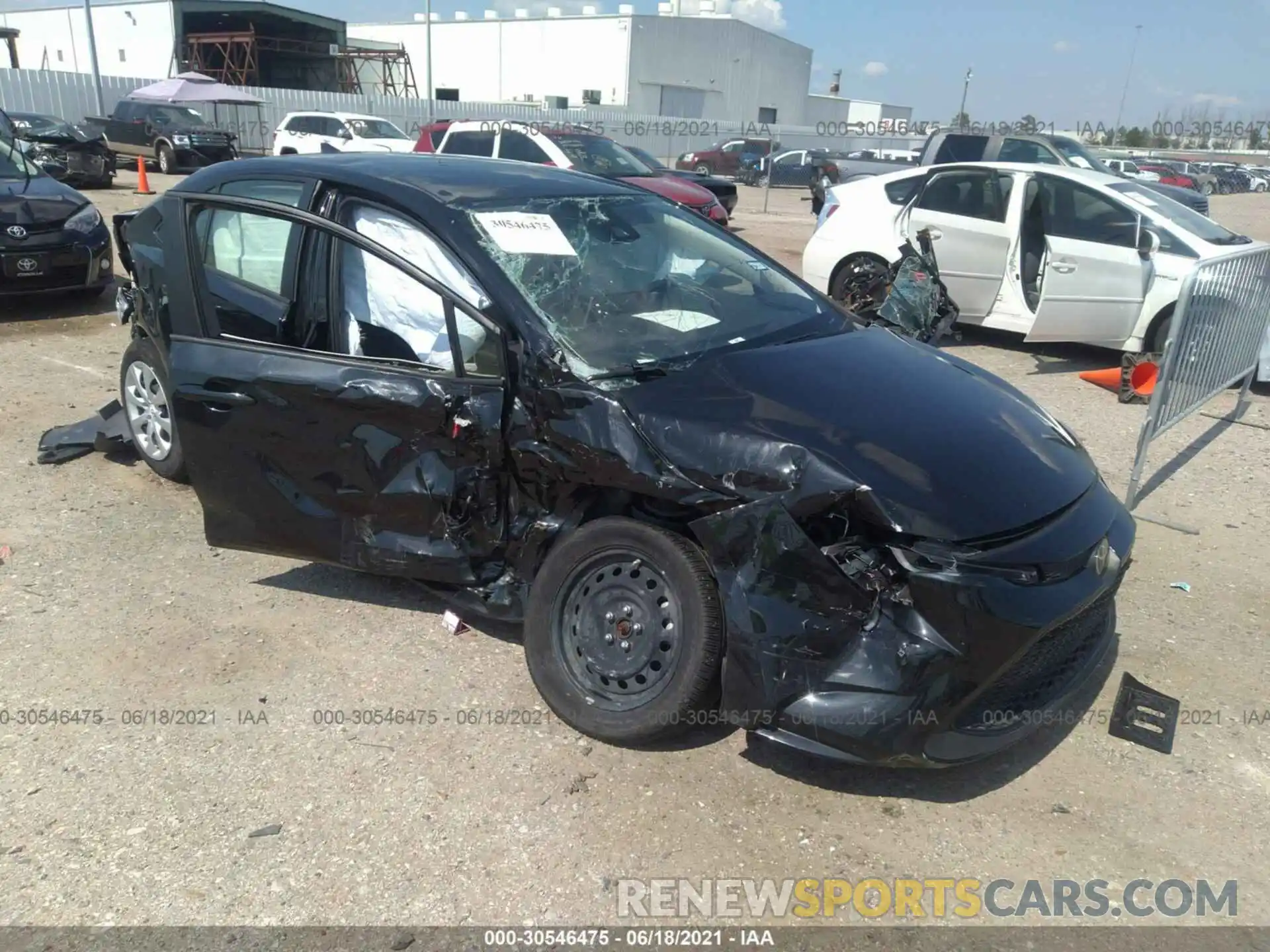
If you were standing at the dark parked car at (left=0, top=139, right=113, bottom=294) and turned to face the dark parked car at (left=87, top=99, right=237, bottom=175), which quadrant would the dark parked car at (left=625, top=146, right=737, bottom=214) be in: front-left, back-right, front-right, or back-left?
front-right

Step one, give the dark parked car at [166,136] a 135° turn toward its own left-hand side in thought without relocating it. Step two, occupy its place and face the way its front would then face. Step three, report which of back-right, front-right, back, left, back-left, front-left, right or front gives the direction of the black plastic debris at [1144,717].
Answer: back

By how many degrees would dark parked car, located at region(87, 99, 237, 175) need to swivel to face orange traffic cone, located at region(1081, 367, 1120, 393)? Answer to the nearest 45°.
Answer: approximately 45° to its right

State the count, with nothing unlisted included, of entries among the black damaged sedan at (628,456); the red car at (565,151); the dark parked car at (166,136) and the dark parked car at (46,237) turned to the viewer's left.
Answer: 0

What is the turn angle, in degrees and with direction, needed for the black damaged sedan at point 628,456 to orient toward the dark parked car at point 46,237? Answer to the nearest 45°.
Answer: approximately 180°

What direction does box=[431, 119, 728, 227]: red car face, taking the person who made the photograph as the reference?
facing the viewer and to the right of the viewer

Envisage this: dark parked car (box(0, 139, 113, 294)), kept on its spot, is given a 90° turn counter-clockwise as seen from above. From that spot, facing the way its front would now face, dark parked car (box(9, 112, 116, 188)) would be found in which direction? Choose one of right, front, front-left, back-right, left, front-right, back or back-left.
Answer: front-left

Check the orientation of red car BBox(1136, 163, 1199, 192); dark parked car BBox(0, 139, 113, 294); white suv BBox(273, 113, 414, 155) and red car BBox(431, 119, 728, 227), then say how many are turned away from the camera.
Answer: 0

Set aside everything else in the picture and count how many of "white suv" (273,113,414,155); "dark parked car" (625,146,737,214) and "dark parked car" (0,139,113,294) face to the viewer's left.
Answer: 0

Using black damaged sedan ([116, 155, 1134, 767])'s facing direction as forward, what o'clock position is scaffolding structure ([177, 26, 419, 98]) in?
The scaffolding structure is roughly at 7 o'clock from the black damaged sedan.

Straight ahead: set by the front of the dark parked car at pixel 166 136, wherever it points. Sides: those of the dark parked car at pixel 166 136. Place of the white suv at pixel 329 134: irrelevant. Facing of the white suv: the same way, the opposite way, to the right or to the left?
the same way

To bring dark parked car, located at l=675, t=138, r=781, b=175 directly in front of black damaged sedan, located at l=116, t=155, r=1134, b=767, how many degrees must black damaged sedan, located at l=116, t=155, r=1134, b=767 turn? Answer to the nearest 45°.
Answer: approximately 135° to its left

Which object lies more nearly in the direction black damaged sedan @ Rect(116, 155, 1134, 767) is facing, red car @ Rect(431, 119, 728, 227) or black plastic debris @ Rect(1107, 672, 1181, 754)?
the black plastic debris

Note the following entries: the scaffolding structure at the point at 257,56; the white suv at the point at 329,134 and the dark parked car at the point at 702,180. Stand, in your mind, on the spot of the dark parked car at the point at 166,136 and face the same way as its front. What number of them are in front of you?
2

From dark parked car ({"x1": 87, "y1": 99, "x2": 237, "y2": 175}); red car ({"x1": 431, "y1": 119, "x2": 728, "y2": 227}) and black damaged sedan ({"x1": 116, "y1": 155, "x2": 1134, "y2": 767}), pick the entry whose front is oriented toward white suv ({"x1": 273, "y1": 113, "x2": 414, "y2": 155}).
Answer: the dark parked car

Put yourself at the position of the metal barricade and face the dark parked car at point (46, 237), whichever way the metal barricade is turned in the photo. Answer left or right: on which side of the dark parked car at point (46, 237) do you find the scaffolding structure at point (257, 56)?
right
